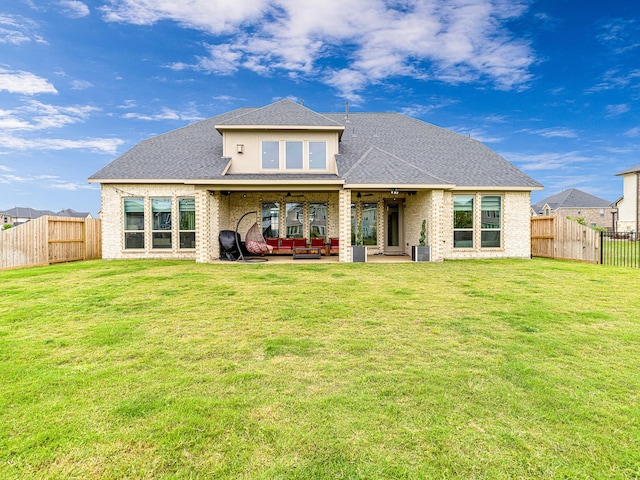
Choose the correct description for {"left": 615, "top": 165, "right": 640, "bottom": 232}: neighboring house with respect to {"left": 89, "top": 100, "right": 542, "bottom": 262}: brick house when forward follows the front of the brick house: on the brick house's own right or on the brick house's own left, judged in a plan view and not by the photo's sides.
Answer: on the brick house's own right

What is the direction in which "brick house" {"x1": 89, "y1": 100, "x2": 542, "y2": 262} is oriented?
away from the camera

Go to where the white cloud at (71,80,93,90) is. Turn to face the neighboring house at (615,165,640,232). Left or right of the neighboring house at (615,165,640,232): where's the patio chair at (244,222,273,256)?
right

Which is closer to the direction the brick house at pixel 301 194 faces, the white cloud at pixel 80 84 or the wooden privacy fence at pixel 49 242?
the white cloud

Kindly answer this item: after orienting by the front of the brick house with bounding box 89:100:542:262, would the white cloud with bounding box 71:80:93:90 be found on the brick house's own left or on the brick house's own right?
on the brick house's own left

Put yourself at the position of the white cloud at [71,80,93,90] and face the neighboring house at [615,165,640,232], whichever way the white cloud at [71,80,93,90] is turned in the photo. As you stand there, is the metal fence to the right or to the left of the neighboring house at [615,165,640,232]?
right

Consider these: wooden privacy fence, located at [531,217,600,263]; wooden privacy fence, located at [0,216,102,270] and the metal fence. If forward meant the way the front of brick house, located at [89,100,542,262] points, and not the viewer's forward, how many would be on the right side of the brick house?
2

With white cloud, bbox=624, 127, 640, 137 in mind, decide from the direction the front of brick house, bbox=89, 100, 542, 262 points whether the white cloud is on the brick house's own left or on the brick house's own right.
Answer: on the brick house's own right
